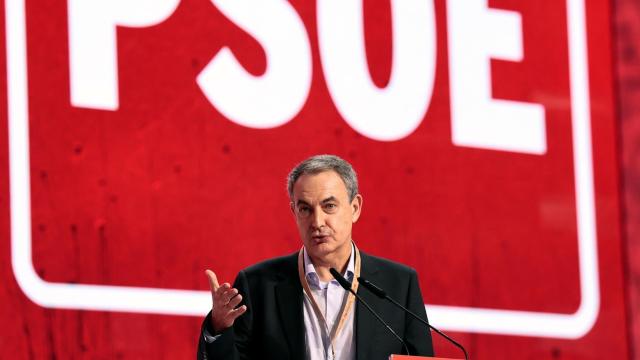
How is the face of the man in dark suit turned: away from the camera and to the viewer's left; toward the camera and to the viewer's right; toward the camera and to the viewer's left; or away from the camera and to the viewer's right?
toward the camera and to the viewer's left

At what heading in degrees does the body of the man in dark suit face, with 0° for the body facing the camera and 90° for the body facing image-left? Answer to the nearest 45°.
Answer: approximately 0°
